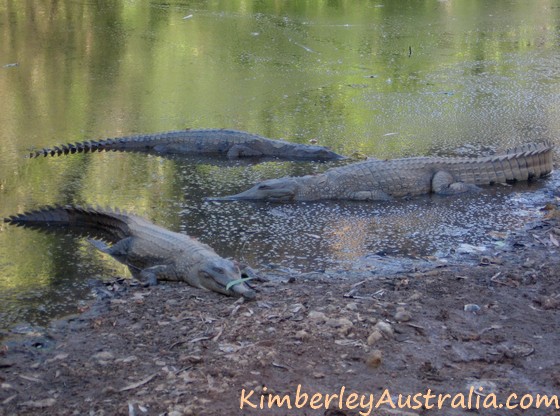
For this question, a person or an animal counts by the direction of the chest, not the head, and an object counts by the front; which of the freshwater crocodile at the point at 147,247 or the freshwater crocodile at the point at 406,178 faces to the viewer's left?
the freshwater crocodile at the point at 406,178

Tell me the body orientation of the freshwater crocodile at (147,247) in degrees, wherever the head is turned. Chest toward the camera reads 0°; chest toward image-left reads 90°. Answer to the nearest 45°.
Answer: approximately 315°

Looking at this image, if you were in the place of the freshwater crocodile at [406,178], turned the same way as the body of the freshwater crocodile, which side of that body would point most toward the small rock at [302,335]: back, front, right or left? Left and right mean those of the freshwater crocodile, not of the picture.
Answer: left

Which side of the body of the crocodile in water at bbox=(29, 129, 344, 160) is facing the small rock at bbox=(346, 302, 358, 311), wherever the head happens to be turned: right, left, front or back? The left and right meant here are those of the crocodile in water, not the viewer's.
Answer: right

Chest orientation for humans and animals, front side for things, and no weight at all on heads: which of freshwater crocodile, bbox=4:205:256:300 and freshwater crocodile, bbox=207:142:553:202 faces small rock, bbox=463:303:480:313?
freshwater crocodile, bbox=4:205:256:300

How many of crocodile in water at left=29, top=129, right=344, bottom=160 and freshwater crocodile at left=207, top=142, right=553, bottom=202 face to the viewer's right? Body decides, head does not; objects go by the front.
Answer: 1

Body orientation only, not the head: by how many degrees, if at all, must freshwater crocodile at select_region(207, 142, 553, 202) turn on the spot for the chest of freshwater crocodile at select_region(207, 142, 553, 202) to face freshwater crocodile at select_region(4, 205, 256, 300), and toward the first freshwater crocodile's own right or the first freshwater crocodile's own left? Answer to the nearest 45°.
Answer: approximately 45° to the first freshwater crocodile's own left

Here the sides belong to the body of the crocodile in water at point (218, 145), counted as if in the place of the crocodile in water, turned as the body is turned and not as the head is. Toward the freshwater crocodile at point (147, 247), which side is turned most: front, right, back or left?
right

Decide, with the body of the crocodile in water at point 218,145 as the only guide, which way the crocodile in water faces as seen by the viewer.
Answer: to the viewer's right

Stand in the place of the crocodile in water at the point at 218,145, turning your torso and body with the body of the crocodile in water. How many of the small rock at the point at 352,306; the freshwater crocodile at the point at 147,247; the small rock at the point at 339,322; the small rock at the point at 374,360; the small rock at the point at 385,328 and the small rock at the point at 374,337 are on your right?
6

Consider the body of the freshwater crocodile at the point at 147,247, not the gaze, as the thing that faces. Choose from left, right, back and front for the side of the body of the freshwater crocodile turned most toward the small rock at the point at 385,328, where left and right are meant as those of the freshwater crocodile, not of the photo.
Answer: front

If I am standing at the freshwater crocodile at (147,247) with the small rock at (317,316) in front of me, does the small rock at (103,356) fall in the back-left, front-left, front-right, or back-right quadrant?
front-right

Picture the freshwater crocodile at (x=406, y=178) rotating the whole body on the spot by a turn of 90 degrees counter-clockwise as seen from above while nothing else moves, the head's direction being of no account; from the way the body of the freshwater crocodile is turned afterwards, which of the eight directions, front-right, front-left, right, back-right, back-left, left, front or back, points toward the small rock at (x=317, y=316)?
front

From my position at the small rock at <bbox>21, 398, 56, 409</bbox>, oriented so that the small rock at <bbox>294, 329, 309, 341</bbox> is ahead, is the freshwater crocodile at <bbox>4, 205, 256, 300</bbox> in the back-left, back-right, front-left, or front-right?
front-left

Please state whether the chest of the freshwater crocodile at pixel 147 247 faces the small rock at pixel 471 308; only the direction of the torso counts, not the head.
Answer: yes

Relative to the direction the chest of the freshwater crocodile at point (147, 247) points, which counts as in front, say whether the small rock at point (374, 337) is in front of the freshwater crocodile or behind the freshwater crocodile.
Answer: in front

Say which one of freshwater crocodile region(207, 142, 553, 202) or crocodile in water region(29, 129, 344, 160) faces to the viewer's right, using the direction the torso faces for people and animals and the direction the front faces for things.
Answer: the crocodile in water

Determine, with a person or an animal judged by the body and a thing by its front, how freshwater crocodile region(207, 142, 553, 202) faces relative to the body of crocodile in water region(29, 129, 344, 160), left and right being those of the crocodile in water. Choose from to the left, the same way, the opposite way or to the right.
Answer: the opposite way

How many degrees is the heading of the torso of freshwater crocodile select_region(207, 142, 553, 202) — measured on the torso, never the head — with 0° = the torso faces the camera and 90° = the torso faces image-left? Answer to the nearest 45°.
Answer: approximately 90°
